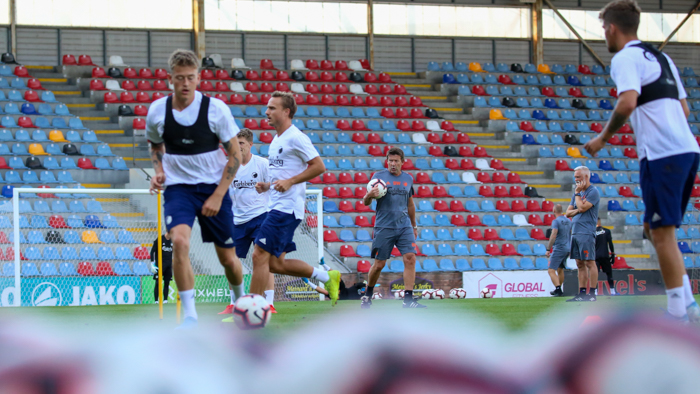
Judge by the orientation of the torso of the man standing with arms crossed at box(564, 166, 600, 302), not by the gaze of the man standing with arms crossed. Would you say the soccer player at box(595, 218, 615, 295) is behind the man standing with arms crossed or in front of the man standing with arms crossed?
behind

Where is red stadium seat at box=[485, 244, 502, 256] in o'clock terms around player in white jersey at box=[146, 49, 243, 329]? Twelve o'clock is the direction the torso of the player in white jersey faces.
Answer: The red stadium seat is roughly at 7 o'clock from the player in white jersey.

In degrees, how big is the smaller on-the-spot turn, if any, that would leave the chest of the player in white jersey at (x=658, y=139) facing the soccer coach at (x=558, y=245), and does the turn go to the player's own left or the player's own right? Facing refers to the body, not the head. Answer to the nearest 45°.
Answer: approximately 45° to the player's own right

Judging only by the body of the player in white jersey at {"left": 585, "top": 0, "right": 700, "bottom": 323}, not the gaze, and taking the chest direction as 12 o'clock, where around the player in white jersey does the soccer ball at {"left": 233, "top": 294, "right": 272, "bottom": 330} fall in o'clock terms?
The soccer ball is roughly at 10 o'clock from the player in white jersey.

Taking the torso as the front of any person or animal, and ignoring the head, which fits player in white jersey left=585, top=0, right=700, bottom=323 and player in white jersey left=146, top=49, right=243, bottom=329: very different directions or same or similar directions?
very different directions

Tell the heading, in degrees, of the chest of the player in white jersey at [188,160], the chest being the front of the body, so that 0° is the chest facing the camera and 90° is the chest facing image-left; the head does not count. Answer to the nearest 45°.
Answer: approximately 0°

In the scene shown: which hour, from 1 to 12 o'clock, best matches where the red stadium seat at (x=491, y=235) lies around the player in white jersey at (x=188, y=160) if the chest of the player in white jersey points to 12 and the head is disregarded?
The red stadium seat is roughly at 7 o'clock from the player in white jersey.

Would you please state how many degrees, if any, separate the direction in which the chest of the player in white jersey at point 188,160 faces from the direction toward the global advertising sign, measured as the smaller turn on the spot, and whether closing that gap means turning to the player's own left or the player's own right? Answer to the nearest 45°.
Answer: approximately 135° to the player's own left

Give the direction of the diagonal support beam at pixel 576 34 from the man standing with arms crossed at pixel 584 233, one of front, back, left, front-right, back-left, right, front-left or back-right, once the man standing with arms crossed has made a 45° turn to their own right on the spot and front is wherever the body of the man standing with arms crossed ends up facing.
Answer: right
